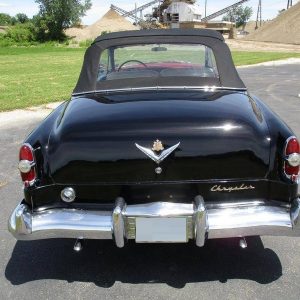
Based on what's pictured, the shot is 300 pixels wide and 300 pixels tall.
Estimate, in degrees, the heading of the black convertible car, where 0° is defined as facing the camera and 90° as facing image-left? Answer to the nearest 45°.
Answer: approximately 180°
